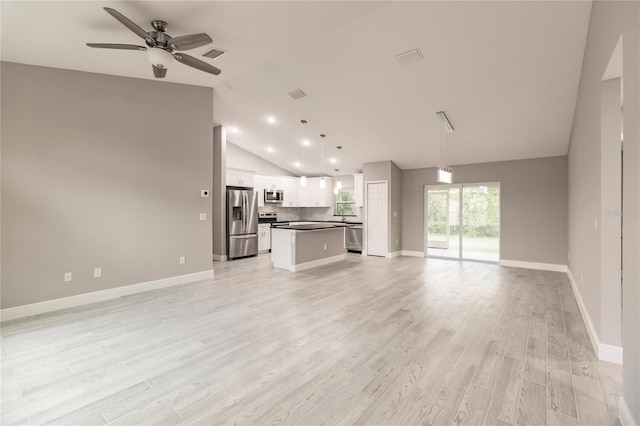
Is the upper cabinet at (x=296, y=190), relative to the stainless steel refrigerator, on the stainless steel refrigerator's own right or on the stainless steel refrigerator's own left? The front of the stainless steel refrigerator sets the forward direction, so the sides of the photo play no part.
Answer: on the stainless steel refrigerator's own left

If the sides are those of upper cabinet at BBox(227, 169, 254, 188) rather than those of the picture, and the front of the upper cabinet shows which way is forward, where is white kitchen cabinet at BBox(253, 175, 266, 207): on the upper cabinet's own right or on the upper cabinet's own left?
on the upper cabinet's own left

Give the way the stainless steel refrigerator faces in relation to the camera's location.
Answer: facing the viewer and to the right of the viewer

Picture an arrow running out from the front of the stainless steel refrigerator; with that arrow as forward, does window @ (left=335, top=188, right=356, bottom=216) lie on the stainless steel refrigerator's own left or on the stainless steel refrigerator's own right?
on the stainless steel refrigerator's own left

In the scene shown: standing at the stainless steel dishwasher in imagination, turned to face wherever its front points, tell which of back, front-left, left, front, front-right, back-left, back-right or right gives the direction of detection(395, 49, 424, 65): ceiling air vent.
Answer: front-left

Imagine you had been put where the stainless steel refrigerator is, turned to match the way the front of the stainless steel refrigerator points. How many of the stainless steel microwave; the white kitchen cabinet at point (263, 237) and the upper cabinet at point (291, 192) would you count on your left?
3

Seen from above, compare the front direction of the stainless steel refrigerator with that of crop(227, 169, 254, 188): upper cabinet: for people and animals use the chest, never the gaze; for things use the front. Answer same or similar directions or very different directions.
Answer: same or similar directions

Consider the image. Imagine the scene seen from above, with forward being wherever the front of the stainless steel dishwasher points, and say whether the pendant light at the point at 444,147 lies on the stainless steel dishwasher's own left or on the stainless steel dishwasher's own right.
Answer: on the stainless steel dishwasher's own left

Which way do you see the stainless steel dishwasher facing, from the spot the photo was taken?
facing the viewer and to the left of the viewer

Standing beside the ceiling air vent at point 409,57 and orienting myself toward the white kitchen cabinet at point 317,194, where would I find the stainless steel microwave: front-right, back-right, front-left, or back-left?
front-left

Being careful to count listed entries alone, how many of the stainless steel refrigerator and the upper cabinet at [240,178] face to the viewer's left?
0
